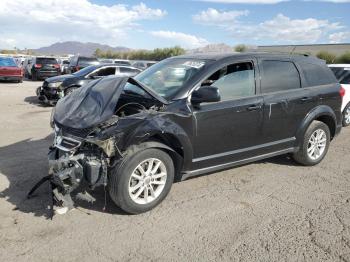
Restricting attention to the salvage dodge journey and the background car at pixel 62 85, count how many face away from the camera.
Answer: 0

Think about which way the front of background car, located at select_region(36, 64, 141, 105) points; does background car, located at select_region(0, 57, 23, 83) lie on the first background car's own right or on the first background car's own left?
on the first background car's own right

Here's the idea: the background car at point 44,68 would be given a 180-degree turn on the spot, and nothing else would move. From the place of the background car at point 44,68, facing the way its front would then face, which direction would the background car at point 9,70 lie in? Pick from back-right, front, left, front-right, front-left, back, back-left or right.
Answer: right

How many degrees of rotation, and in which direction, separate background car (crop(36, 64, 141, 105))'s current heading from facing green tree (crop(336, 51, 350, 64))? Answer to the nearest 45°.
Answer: approximately 180°

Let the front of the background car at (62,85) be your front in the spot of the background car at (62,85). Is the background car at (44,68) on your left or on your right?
on your right

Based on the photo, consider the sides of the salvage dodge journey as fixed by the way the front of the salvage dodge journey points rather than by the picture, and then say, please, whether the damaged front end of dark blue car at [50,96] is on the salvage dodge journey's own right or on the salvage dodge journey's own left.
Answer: on the salvage dodge journey's own right

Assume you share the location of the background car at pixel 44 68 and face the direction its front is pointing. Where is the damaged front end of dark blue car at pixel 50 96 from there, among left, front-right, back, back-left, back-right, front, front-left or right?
back-left

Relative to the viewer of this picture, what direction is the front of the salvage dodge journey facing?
facing the viewer and to the left of the viewer

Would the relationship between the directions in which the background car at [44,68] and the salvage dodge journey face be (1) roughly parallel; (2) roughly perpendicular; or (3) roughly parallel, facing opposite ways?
roughly perpendicular

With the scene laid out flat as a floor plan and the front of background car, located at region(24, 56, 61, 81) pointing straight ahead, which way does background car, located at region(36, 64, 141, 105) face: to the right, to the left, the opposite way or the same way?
to the left

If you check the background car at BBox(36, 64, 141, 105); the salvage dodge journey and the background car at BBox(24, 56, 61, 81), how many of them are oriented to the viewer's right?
0

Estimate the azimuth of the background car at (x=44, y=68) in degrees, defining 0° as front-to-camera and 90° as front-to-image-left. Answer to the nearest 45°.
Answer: approximately 135°
